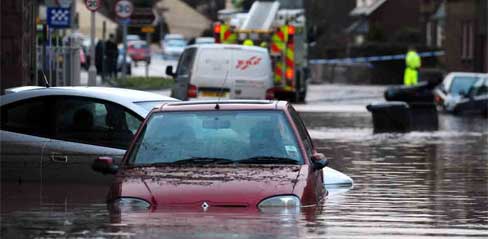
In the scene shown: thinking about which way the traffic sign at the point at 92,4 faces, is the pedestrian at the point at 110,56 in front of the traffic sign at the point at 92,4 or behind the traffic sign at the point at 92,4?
behind

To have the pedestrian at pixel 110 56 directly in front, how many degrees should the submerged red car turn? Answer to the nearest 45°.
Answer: approximately 180°

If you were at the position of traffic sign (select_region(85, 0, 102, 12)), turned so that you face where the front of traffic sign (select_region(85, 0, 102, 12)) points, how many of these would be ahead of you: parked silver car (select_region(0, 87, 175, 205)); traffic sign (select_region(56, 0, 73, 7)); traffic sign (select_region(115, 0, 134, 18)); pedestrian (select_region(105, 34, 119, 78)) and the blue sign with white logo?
1

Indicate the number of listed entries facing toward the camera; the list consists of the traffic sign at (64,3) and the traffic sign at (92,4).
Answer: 2

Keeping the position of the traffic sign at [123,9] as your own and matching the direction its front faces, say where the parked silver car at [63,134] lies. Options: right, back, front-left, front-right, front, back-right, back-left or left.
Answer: front

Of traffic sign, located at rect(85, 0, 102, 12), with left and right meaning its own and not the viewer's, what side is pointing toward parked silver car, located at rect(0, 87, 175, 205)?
front

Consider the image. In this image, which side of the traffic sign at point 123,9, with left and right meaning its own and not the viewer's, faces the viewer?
front

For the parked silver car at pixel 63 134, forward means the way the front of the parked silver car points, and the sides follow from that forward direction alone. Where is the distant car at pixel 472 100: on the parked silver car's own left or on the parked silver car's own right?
on the parked silver car's own left

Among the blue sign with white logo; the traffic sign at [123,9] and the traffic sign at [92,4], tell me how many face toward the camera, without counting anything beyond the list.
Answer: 3

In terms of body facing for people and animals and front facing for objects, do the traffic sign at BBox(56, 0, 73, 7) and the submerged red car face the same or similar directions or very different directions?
same or similar directions

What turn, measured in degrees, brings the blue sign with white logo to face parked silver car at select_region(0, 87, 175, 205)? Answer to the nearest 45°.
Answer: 0° — it already faces it

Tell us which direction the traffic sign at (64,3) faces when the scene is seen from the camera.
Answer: facing the viewer

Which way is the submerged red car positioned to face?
toward the camera
